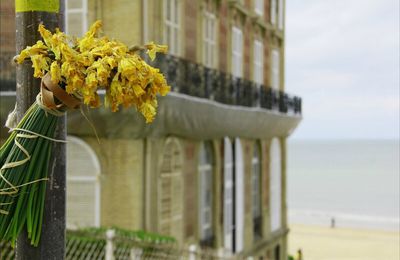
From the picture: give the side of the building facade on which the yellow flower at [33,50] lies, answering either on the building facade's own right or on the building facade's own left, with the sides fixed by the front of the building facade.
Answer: on the building facade's own right

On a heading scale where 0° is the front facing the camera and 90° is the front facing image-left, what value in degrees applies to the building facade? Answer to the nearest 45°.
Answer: approximately 315°

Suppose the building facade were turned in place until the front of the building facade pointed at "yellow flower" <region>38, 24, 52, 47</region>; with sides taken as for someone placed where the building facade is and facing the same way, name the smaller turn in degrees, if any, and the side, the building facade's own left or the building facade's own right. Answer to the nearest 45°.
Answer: approximately 45° to the building facade's own right

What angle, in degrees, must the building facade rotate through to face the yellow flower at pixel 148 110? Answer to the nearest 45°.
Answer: approximately 45° to its right

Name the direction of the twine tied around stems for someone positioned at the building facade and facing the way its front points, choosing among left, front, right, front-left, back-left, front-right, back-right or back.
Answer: front-right

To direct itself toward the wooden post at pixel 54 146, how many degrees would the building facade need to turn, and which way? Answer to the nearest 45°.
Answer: approximately 45° to its right
